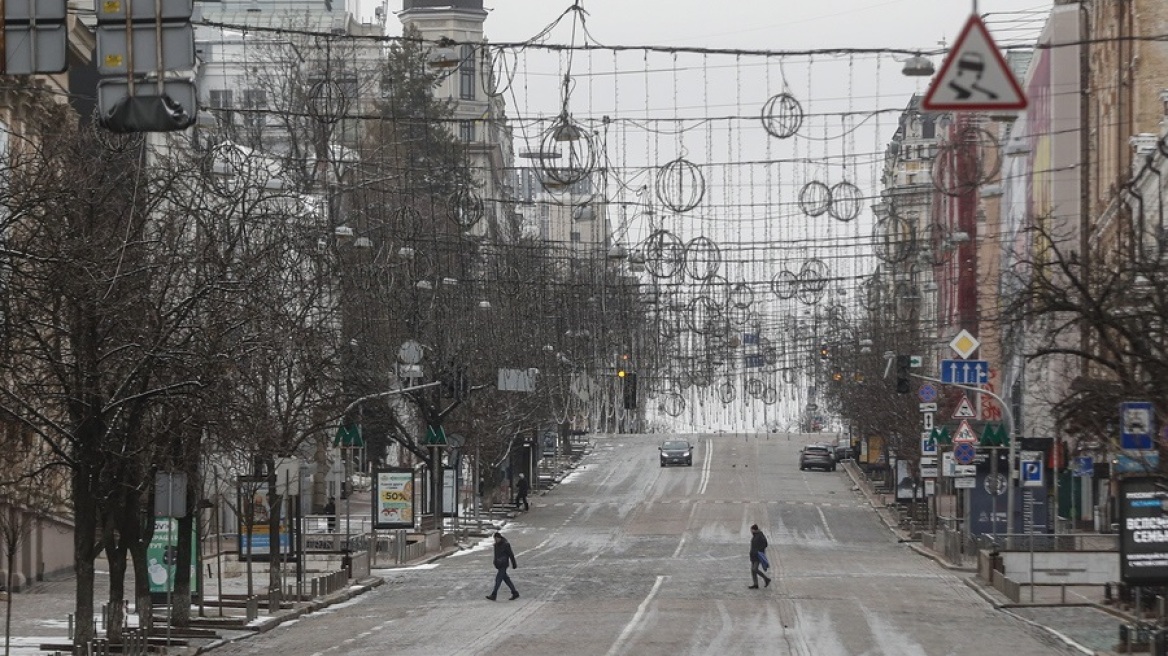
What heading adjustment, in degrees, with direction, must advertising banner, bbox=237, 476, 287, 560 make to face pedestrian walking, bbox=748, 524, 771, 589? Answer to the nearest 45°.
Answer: approximately 90° to its left

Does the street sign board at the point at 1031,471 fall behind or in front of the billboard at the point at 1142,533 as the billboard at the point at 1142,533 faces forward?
behind

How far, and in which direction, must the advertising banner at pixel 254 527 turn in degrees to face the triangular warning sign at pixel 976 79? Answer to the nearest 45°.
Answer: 0° — it already faces it

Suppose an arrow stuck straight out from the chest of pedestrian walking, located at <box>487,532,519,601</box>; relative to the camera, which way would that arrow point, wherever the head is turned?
to the viewer's left

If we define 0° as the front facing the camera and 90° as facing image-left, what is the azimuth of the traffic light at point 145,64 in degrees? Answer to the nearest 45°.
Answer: approximately 180°

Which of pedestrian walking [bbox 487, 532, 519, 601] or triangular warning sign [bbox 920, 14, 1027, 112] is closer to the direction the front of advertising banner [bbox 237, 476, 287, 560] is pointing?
the triangular warning sign

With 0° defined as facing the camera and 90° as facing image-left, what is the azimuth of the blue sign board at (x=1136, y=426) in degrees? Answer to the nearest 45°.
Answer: approximately 0°
